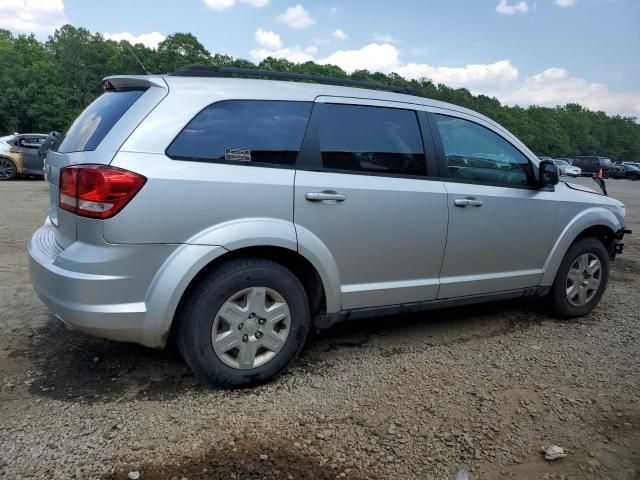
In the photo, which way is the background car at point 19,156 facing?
to the viewer's right

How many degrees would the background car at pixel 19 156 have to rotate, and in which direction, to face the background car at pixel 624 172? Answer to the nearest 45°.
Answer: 0° — it already faces it

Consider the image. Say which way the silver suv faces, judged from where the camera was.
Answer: facing away from the viewer and to the right of the viewer

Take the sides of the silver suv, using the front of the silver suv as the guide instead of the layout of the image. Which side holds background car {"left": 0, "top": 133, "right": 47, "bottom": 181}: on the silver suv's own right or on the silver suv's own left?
on the silver suv's own left
